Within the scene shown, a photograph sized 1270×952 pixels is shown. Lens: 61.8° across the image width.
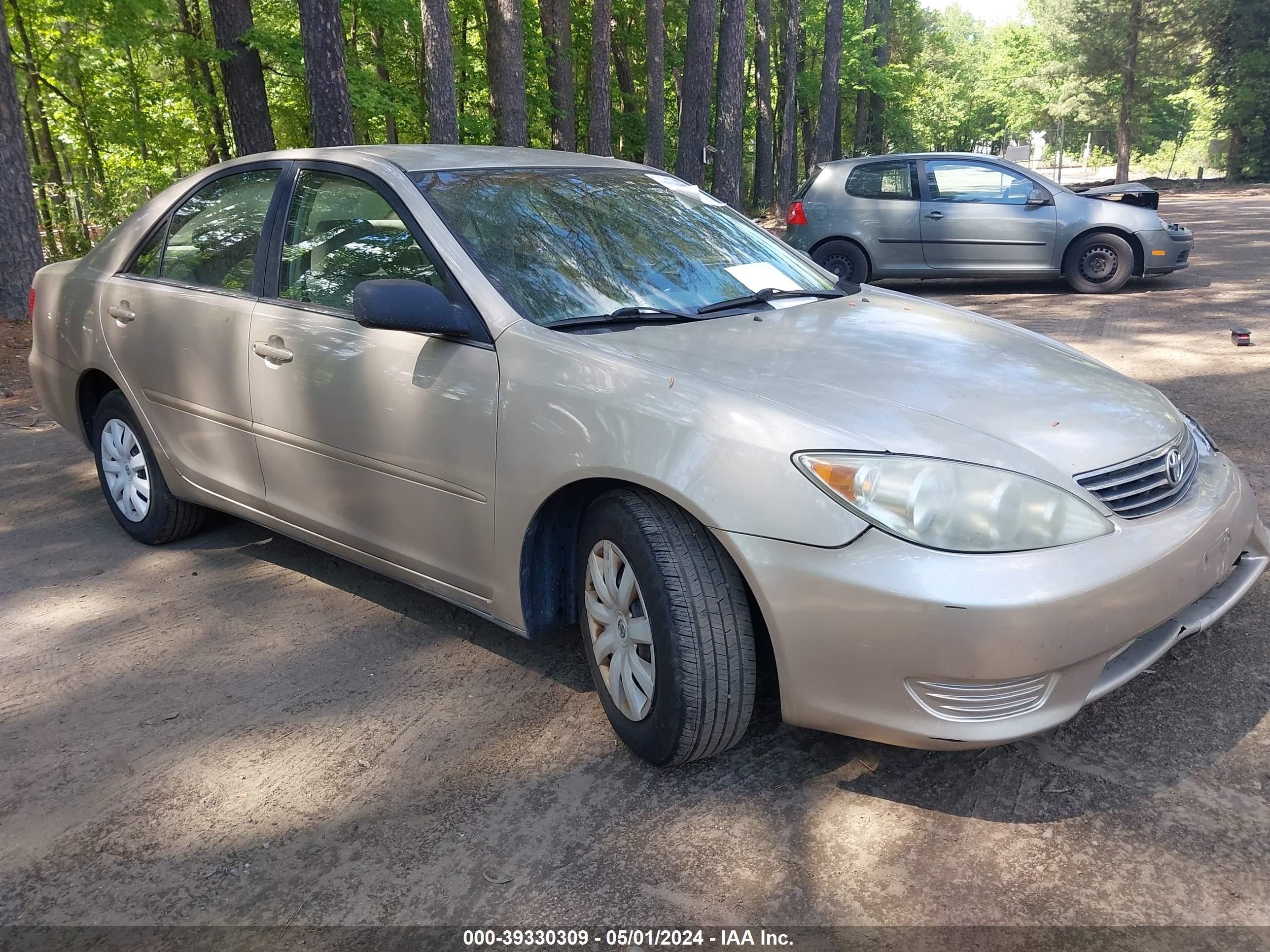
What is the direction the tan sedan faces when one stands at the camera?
facing the viewer and to the right of the viewer

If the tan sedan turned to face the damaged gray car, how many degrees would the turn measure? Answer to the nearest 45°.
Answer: approximately 135° to its left

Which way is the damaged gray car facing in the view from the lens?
facing to the right of the viewer

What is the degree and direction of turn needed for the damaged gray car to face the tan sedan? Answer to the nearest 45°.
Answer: approximately 90° to its right

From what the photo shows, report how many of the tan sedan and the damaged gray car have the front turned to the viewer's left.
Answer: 0
